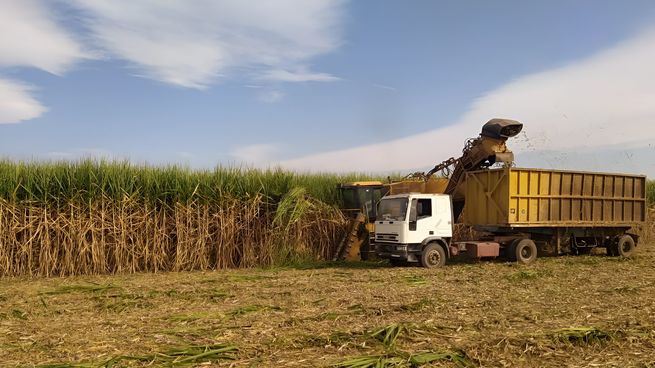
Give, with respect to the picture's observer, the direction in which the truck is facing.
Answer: facing the viewer and to the left of the viewer
